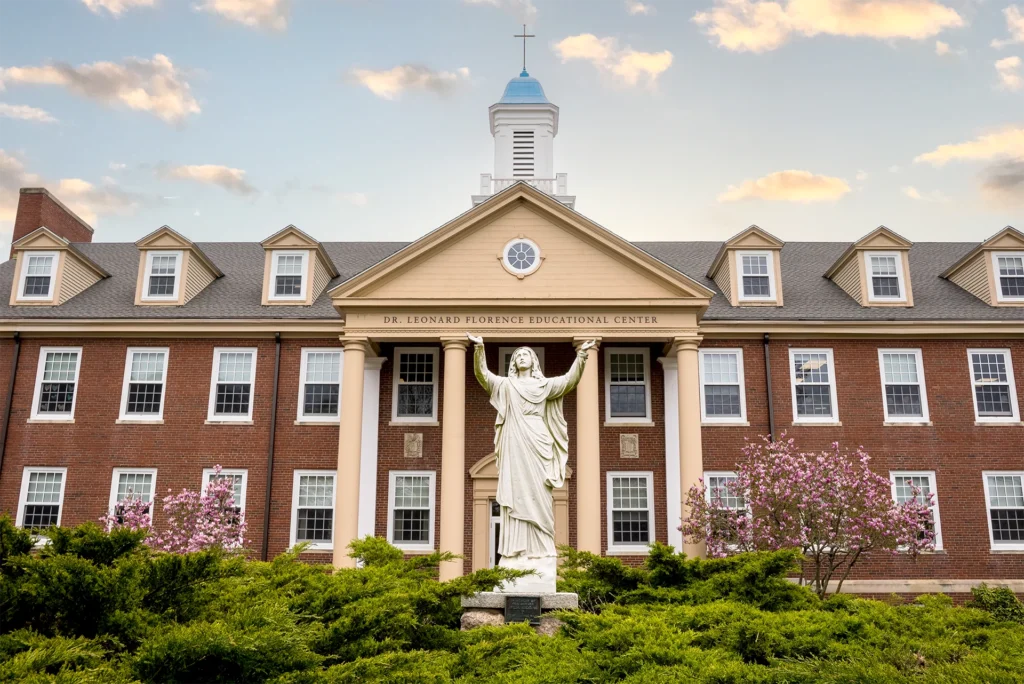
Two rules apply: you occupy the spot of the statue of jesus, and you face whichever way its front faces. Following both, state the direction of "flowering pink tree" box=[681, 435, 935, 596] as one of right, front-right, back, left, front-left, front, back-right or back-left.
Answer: back-left

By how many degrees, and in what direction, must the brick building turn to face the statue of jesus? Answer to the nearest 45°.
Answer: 0° — it already faces it

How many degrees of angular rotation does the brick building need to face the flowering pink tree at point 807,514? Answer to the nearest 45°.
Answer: approximately 45° to its left

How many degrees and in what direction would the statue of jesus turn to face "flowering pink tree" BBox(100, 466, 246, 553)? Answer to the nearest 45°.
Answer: approximately 135° to its right

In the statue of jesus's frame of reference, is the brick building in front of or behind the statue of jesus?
behind

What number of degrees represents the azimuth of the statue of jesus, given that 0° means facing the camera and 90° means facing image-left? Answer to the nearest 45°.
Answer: approximately 0°

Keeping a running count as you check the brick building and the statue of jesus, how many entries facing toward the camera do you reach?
2

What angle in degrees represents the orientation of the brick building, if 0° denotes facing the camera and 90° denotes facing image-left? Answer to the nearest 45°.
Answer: approximately 0°
